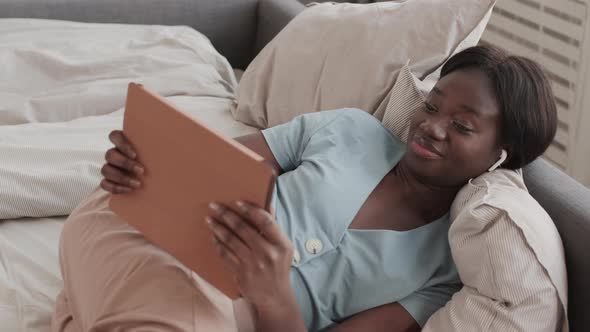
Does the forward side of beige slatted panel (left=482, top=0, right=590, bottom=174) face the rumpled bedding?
yes

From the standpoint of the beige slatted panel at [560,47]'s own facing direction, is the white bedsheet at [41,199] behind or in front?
in front

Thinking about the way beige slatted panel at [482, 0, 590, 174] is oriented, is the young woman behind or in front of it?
in front

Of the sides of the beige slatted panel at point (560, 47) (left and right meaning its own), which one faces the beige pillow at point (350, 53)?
front

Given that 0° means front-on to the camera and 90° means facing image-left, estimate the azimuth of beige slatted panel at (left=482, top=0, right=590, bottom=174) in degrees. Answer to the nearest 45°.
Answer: approximately 45°
